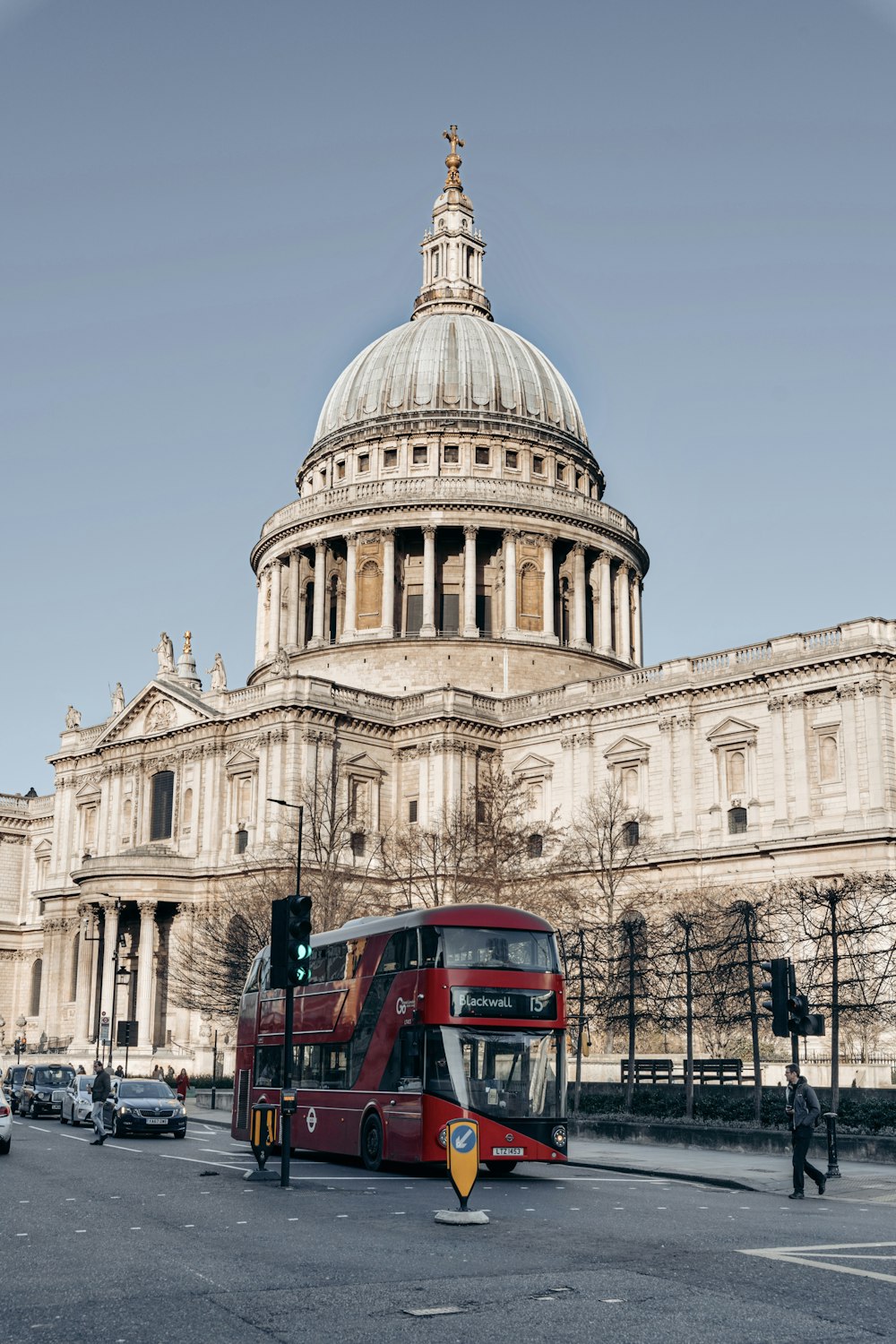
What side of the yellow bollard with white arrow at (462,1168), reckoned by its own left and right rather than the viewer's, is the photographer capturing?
front

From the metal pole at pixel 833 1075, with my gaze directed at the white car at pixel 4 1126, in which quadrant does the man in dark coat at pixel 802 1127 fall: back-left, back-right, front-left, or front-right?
front-left

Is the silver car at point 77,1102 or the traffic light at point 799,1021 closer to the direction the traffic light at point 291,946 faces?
the traffic light

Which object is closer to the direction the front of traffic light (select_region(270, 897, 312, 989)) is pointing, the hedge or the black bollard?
the black bollard

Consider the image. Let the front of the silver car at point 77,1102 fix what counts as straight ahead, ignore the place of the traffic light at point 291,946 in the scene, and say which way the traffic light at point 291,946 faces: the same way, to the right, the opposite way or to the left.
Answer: the same way

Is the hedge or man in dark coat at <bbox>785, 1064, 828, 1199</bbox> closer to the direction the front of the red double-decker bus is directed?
the man in dark coat

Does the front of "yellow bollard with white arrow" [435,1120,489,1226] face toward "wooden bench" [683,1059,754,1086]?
no

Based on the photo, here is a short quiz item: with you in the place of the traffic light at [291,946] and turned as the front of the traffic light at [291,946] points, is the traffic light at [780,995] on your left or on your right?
on your left

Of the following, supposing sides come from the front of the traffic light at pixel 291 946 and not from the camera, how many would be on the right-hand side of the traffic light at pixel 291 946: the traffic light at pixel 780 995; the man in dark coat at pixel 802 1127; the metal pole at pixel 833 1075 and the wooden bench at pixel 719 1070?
0

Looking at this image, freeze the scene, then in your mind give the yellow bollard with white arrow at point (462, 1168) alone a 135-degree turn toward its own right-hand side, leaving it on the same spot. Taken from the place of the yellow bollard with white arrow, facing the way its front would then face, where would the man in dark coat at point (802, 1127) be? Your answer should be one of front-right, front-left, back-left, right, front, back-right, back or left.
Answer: right

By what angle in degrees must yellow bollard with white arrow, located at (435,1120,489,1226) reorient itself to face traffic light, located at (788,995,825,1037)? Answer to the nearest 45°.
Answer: approximately 135° to its left

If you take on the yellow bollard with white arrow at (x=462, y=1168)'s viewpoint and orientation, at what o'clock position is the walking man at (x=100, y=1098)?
The walking man is roughly at 5 o'clock from the yellow bollard with white arrow.

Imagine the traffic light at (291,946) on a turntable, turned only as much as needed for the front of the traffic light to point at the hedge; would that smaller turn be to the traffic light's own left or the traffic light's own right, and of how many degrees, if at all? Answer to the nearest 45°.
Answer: approximately 90° to the traffic light's own left

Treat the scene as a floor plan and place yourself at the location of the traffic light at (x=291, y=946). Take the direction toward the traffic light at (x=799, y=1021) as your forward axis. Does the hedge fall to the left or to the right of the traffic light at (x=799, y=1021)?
left

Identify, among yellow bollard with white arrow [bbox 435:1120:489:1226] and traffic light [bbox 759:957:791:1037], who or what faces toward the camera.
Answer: the yellow bollard with white arrow
